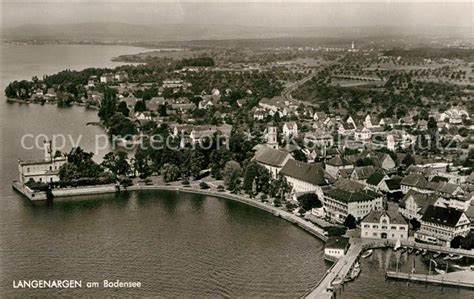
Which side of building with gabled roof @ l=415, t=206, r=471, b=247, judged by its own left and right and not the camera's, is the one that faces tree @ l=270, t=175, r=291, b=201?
right

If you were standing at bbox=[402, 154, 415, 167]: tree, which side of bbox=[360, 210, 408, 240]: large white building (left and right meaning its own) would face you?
back

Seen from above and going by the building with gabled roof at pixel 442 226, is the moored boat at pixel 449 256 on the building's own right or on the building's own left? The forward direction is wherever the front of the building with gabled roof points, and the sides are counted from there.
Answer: on the building's own left

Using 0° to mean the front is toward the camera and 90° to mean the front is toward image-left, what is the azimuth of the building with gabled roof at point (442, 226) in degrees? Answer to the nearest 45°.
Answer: approximately 45°

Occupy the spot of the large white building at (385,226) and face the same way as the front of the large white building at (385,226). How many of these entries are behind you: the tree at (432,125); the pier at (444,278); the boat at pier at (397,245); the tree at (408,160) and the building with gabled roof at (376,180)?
3

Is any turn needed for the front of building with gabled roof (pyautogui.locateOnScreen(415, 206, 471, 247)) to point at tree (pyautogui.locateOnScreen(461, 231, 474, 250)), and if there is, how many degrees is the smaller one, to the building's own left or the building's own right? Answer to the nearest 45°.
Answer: approximately 90° to the building's own left

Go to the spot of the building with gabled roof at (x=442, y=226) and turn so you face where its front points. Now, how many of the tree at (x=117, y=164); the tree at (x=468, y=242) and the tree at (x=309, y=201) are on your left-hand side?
1

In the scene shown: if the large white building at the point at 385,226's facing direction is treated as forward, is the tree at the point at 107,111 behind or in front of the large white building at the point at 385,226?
behind

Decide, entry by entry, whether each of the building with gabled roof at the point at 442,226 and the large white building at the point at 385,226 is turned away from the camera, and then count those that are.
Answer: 0

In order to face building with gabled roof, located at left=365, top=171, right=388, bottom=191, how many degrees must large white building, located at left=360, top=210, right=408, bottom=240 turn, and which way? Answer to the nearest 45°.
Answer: approximately 180°

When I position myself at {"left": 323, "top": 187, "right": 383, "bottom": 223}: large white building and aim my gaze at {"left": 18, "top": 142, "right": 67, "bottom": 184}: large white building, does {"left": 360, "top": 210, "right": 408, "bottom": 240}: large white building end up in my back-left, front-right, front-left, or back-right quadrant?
back-left

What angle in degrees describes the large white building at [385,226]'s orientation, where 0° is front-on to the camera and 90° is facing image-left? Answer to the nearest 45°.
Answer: approximately 0°

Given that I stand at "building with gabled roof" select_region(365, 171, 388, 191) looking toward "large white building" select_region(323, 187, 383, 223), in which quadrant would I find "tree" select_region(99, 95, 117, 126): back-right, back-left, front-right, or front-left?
back-right

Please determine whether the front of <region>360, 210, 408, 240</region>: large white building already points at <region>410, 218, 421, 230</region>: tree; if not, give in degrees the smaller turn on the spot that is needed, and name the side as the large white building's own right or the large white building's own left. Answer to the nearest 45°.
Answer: approximately 135° to the large white building's own left
